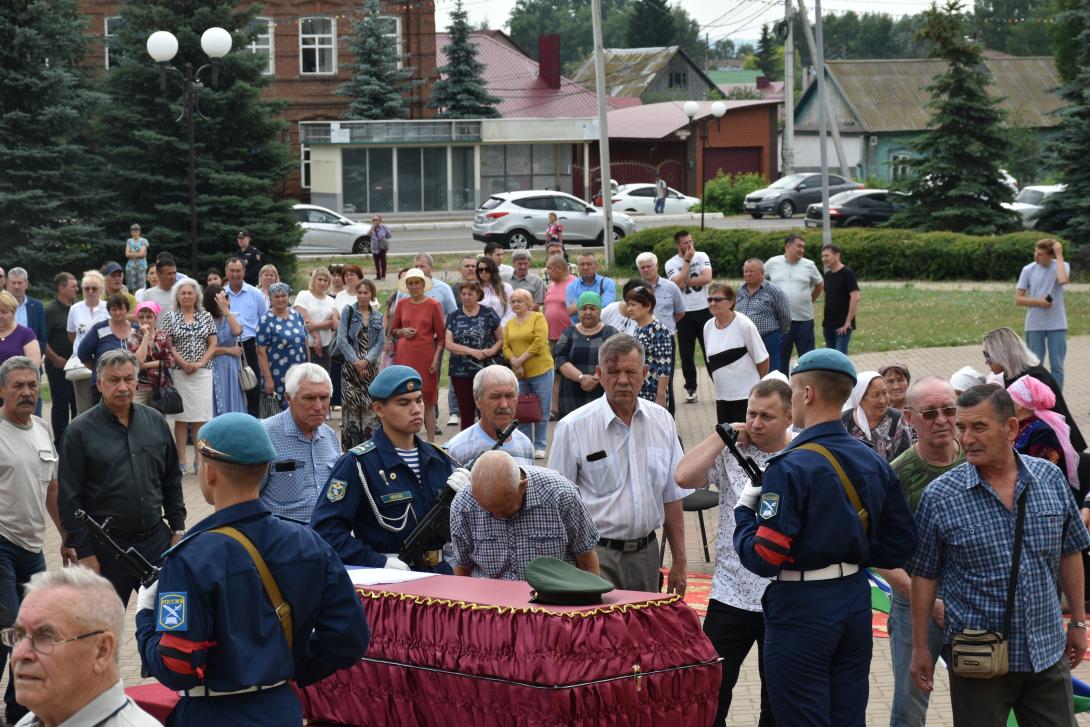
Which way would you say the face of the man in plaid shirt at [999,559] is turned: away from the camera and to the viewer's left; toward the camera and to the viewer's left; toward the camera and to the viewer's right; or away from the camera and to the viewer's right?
toward the camera and to the viewer's left

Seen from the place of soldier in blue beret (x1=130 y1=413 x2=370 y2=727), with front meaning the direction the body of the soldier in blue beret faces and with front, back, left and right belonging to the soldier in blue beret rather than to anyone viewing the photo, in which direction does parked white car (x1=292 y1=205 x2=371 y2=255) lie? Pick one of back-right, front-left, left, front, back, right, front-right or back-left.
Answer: front-right

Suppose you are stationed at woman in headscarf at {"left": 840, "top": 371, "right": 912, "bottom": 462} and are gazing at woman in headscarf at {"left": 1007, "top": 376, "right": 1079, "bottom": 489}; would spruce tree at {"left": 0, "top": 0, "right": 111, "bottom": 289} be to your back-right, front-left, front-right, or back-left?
back-left

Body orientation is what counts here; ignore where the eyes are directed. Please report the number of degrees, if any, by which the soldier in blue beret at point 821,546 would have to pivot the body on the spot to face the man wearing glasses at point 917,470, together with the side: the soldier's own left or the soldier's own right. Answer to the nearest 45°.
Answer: approximately 45° to the soldier's own right

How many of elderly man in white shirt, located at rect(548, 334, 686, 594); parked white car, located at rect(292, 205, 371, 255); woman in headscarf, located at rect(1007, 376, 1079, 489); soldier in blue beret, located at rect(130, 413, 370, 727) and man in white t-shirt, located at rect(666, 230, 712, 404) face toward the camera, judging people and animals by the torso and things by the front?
2

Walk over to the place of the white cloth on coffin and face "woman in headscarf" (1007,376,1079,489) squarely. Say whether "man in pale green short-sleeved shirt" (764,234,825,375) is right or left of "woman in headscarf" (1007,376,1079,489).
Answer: left

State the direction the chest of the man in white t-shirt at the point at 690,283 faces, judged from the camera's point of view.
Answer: toward the camera

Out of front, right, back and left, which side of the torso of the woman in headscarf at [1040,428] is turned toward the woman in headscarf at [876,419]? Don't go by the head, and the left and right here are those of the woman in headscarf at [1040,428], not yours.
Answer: front

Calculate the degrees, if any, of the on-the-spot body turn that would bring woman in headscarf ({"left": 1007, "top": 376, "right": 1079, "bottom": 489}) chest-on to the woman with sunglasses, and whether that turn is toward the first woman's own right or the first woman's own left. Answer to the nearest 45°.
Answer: approximately 45° to the first woman's own right

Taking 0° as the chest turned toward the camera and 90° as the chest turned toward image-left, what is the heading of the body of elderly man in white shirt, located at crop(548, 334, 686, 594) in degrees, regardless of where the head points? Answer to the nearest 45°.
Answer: approximately 0°
